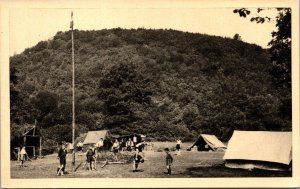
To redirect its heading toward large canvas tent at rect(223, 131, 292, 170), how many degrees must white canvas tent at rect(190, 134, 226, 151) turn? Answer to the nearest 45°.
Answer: approximately 135° to its left

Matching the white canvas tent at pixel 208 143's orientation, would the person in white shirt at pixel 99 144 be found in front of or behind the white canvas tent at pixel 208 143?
in front

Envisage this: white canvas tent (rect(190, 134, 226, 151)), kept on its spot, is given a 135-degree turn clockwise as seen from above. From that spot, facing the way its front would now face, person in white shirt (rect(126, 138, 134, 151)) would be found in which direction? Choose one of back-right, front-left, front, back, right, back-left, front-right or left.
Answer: left

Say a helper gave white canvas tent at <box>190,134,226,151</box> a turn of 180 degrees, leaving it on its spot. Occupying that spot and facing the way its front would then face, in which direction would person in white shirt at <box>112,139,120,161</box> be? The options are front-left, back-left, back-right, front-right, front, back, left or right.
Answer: back-left

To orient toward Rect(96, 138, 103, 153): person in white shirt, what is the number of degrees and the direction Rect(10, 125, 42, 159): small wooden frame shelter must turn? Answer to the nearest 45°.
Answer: approximately 90° to its left

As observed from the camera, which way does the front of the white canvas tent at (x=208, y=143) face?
facing the viewer and to the left of the viewer

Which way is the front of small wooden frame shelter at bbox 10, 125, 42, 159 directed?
toward the camera

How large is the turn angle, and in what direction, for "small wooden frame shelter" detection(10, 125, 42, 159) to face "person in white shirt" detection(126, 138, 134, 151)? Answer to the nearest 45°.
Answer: approximately 90° to its left

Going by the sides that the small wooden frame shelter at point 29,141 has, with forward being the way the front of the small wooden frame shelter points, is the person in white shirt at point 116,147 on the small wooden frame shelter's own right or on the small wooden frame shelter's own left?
on the small wooden frame shelter's own left

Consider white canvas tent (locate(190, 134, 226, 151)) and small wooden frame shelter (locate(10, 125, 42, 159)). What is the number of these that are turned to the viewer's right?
0

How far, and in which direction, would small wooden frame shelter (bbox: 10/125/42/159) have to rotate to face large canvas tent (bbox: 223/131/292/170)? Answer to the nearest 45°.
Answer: approximately 90° to its left

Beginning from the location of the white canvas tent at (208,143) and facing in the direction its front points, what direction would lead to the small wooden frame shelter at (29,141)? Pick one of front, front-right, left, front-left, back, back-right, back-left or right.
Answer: front-right

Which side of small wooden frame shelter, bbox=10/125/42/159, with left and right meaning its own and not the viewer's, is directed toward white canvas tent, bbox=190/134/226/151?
left
